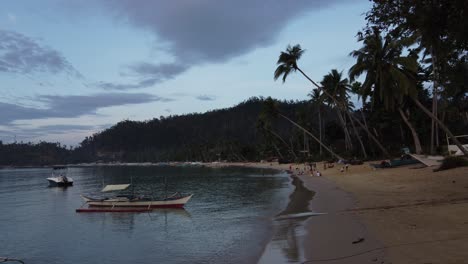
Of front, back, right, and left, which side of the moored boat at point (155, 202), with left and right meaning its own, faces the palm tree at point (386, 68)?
front

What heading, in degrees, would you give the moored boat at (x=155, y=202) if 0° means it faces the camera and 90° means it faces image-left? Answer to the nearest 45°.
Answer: approximately 270°
